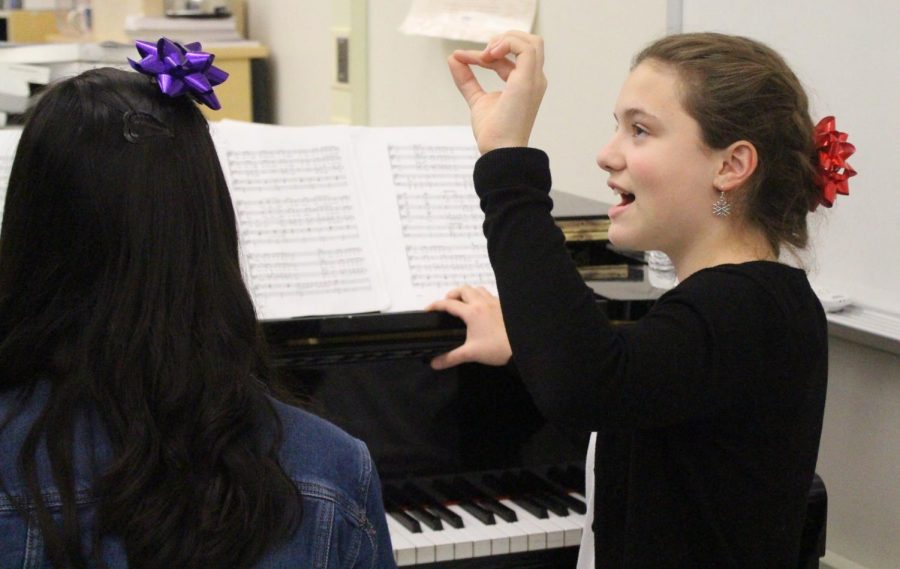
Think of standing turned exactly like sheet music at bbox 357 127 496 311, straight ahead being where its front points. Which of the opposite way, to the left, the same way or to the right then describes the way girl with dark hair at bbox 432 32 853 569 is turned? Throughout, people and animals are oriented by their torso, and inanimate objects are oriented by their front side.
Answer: to the right

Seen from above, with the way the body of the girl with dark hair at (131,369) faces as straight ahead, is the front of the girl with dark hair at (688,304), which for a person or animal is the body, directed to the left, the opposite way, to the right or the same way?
to the left

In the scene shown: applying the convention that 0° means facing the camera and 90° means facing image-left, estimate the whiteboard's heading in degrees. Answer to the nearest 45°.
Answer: approximately 45°

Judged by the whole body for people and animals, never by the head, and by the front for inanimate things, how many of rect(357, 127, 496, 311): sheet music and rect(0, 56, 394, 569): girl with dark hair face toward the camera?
1

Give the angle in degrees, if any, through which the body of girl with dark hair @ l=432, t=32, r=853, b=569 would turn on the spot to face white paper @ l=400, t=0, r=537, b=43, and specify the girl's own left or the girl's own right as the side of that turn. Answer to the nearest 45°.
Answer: approximately 90° to the girl's own right

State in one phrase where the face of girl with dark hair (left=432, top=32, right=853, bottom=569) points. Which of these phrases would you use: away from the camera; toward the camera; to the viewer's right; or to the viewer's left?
to the viewer's left

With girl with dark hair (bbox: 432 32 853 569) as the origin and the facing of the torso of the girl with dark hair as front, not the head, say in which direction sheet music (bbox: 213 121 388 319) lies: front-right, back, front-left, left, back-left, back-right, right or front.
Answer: front-right

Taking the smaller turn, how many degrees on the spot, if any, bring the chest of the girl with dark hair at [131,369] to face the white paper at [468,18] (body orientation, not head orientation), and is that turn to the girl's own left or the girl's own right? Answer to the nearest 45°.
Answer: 0° — they already face it

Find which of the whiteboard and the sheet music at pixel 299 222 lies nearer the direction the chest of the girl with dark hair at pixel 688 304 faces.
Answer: the sheet music

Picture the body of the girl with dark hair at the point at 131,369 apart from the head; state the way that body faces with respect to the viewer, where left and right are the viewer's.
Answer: facing away from the viewer

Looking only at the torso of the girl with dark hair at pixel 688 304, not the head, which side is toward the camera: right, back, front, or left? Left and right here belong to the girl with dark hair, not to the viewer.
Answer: left
